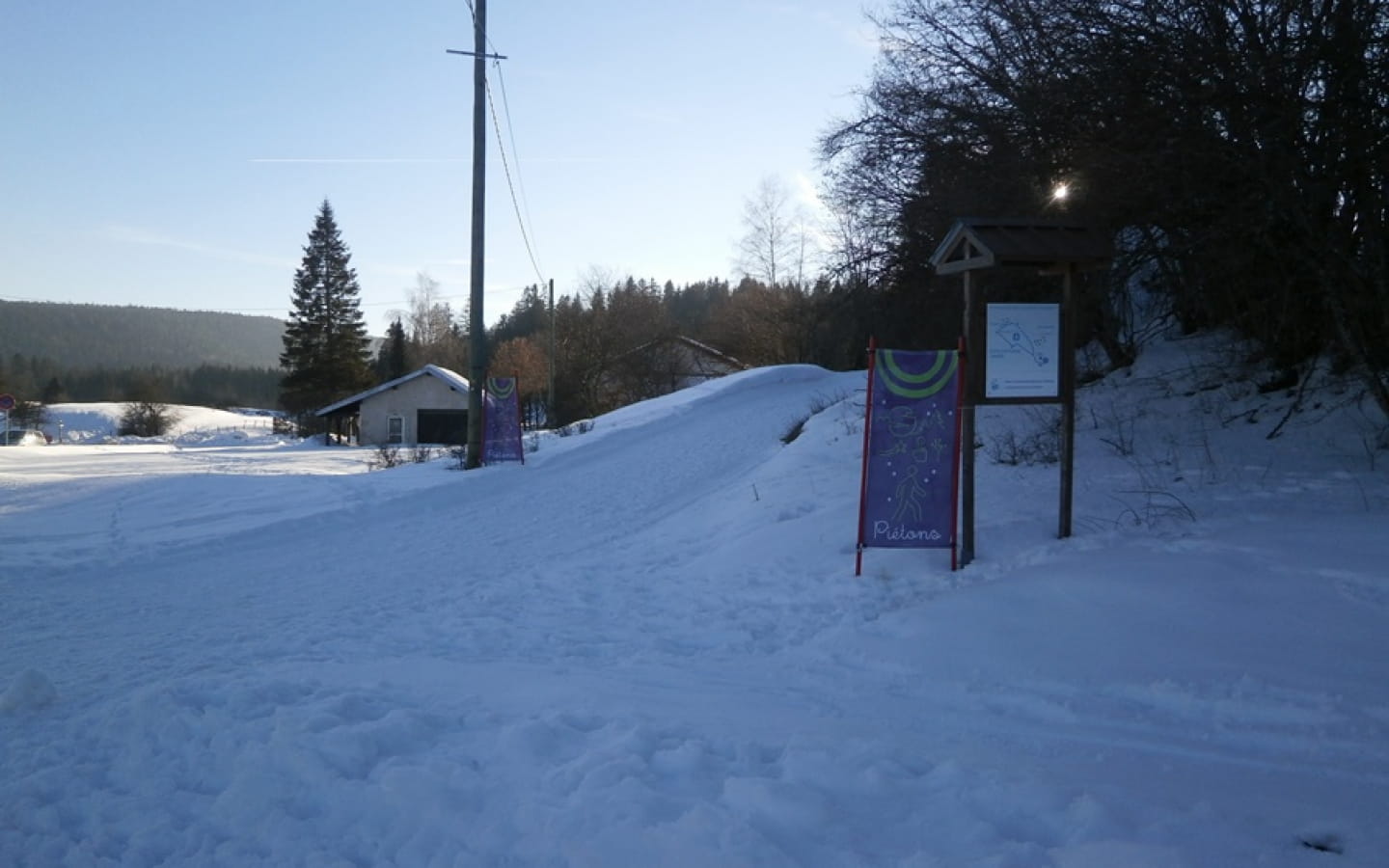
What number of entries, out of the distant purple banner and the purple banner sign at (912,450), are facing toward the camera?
2

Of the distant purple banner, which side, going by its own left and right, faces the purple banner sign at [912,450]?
front

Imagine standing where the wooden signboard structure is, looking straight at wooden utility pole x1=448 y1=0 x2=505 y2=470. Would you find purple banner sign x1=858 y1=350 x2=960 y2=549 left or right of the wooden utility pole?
left

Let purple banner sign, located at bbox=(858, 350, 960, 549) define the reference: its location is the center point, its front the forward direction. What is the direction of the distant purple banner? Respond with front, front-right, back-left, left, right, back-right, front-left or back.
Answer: back-right

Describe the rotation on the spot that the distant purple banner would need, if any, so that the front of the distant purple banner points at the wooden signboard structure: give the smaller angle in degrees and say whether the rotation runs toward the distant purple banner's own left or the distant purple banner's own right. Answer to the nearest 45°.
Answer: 0° — it already faces it

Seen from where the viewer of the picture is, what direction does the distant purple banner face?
facing the viewer

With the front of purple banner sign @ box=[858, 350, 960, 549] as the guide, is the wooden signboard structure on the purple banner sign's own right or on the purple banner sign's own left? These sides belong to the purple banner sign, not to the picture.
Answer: on the purple banner sign's own left

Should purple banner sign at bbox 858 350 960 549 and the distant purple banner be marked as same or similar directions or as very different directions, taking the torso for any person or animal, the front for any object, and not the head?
same or similar directions

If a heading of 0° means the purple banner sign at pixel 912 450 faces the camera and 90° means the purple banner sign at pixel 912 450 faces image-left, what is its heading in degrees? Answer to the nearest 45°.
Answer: approximately 0°
